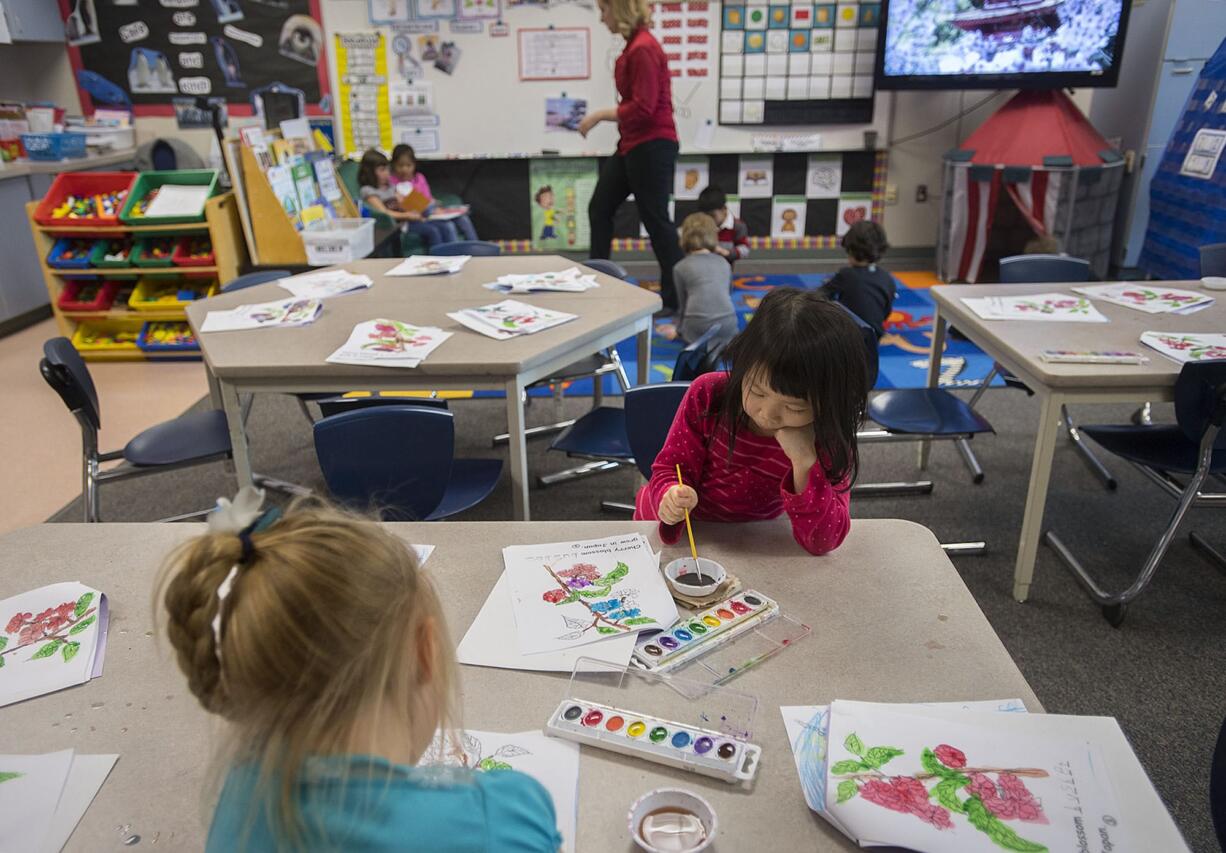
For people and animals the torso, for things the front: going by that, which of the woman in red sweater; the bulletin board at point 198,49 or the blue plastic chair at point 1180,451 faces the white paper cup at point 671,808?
the bulletin board

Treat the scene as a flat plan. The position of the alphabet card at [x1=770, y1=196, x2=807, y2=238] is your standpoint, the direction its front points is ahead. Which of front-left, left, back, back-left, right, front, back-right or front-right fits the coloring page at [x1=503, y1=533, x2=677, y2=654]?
front

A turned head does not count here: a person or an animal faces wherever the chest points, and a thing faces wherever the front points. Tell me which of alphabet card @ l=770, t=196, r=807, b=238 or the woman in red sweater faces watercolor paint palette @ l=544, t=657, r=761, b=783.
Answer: the alphabet card

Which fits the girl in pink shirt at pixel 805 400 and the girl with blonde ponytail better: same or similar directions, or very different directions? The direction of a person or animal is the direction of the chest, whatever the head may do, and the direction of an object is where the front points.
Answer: very different directions

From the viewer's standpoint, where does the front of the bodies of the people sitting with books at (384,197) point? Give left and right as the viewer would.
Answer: facing the viewer and to the right of the viewer

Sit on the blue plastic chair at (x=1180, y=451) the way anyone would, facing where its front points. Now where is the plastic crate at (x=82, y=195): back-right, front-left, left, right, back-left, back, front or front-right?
front-left

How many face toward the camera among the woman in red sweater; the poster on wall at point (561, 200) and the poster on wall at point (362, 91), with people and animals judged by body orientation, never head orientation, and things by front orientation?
2

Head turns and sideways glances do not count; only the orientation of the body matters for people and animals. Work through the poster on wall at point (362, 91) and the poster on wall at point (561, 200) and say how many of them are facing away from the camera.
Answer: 0

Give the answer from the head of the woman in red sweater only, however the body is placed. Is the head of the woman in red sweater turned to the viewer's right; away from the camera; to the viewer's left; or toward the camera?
to the viewer's left

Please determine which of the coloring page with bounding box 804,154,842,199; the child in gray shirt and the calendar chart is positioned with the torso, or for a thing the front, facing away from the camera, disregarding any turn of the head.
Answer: the child in gray shirt

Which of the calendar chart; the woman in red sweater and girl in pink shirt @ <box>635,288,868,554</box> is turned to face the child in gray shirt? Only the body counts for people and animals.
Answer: the calendar chart

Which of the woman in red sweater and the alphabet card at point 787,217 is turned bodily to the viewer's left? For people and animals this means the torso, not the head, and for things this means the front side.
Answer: the woman in red sweater

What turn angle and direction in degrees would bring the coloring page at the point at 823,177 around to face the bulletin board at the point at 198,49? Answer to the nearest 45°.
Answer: approximately 90° to its right

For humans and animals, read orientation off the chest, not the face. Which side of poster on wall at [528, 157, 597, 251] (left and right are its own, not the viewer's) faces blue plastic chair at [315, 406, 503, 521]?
front

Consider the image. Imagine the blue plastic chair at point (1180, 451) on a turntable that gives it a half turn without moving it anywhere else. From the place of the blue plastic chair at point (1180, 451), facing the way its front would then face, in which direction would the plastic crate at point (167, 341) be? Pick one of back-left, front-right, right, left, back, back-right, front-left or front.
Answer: back-right

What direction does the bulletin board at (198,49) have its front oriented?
toward the camera

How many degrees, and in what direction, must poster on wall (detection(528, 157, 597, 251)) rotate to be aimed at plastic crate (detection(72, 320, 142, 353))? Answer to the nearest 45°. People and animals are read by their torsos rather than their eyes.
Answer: approximately 45° to its right

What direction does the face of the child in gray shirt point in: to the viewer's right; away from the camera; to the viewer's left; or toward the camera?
away from the camera

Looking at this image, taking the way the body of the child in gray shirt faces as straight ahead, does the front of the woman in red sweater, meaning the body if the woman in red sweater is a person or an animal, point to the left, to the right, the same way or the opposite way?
to the left

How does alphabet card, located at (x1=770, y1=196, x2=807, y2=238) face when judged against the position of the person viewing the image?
facing the viewer

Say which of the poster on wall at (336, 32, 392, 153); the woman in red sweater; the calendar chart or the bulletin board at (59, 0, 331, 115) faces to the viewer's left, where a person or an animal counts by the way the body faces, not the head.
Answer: the woman in red sweater
